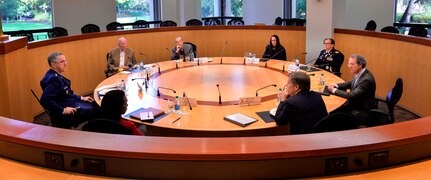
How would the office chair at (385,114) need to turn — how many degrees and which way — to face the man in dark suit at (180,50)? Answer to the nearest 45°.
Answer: approximately 45° to its right

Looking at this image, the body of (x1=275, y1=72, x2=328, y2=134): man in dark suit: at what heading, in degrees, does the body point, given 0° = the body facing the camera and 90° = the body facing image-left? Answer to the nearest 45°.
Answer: approximately 135°

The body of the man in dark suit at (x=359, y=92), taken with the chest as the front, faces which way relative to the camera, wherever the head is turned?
to the viewer's left

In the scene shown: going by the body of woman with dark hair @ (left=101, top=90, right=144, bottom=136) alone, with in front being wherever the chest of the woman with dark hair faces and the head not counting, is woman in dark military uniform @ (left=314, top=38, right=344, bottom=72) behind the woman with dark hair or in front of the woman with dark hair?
in front

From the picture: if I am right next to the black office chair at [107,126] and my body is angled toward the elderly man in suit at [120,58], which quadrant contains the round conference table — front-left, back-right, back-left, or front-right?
front-right

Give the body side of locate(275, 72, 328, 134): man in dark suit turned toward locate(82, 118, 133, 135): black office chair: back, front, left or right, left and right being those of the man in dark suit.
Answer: left

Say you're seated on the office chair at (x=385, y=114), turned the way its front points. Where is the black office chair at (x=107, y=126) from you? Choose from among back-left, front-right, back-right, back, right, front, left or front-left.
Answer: front-left

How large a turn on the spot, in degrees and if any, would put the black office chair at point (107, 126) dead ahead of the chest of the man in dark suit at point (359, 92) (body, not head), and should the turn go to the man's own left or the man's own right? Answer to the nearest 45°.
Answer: approximately 45° to the man's own left

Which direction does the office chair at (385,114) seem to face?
to the viewer's left

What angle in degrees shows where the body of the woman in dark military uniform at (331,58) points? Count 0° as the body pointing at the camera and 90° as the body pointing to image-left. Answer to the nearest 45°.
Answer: approximately 45°

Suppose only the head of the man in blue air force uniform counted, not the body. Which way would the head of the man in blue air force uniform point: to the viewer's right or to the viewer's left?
to the viewer's right

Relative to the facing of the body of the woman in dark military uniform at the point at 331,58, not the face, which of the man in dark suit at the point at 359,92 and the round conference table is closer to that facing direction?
the round conference table

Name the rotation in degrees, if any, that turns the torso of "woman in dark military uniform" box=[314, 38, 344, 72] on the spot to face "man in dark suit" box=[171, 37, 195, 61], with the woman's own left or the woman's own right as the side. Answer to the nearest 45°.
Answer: approximately 45° to the woman's own right

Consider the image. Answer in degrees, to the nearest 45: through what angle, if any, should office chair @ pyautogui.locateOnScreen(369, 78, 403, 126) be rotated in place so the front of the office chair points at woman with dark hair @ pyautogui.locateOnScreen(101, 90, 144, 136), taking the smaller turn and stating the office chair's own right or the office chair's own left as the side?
approximately 45° to the office chair's own left

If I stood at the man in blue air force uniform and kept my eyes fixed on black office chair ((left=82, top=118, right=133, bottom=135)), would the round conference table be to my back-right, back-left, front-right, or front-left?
front-left

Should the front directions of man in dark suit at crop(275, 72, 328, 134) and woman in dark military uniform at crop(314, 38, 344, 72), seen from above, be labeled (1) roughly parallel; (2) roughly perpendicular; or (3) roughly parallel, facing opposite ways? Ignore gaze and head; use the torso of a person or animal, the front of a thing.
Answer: roughly perpendicular

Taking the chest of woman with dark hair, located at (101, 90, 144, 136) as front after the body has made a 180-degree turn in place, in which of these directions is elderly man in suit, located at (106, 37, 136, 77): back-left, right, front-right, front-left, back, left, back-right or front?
back-right
